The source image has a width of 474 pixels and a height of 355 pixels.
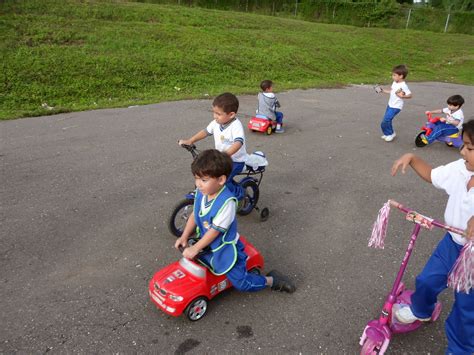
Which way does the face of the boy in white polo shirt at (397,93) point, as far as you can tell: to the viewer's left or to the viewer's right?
to the viewer's left

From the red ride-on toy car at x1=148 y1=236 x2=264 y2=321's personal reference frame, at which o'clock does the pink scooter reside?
The pink scooter is roughly at 8 o'clock from the red ride-on toy car.

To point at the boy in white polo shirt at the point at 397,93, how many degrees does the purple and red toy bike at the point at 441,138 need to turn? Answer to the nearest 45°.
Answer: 0° — it already faces them

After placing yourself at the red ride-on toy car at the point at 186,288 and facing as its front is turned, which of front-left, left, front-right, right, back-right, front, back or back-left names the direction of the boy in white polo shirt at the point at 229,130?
back-right

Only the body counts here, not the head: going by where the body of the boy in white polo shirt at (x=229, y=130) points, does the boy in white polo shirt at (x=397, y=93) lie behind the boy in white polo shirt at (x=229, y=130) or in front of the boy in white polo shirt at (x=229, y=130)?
behind

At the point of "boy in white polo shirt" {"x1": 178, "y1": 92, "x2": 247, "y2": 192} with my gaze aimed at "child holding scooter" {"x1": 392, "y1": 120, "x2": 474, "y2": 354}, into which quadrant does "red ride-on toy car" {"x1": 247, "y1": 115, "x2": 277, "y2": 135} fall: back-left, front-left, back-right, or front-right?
back-left

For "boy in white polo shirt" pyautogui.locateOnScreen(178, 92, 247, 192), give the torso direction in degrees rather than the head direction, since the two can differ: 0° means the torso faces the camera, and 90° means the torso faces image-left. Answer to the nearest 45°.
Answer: approximately 45°

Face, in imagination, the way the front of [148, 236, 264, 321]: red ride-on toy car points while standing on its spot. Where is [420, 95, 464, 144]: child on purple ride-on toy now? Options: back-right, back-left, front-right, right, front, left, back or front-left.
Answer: back

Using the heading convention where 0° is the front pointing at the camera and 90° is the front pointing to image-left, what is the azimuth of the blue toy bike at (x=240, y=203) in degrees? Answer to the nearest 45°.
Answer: approximately 45°

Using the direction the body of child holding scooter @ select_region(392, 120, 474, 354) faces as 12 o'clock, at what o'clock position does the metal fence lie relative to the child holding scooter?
The metal fence is roughly at 4 o'clock from the child holding scooter.

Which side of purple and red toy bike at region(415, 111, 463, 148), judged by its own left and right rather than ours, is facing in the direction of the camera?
left

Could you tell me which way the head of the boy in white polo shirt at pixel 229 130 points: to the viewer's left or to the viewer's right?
to the viewer's left

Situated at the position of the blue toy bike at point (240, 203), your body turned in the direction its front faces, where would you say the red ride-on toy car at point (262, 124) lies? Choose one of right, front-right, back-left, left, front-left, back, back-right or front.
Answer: back-right

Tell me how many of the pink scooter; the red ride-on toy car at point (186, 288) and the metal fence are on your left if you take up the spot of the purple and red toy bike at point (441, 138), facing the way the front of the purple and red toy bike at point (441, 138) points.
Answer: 2
